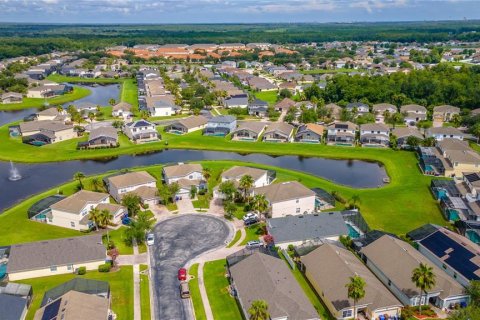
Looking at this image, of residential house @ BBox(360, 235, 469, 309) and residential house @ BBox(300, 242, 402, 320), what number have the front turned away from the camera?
0

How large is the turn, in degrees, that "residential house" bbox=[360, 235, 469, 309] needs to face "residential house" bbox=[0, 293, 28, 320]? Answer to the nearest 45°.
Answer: approximately 90° to its right

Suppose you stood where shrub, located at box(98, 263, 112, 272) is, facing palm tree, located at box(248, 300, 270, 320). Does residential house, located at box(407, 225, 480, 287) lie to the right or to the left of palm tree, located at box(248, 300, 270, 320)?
left

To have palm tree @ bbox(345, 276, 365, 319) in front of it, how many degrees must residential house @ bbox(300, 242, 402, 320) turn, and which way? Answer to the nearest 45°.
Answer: approximately 45° to its right

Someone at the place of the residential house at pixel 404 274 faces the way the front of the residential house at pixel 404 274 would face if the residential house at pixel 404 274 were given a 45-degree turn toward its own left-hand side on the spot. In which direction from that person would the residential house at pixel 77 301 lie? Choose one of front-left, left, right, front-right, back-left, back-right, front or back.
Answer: back-right

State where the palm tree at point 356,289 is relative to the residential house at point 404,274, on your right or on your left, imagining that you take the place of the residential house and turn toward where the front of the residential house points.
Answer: on your right

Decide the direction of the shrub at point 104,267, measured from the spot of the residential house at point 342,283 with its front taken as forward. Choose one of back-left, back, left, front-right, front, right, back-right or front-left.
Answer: back-right

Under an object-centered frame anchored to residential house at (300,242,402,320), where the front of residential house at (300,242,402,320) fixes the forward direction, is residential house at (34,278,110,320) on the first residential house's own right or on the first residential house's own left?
on the first residential house's own right

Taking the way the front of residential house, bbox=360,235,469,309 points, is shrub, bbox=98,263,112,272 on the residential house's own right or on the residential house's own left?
on the residential house's own right

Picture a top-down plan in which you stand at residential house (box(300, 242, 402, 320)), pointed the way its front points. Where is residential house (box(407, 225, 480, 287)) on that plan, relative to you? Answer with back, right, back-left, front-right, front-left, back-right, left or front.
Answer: left
